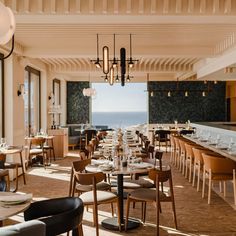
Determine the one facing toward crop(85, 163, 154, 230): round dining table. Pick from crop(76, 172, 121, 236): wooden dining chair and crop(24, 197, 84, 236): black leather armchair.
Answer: the wooden dining chair

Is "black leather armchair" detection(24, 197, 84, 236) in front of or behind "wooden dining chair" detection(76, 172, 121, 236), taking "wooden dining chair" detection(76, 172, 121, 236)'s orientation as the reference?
behind

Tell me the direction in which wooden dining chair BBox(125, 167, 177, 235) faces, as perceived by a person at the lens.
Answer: facing away from the viewer and to the left of the viewer

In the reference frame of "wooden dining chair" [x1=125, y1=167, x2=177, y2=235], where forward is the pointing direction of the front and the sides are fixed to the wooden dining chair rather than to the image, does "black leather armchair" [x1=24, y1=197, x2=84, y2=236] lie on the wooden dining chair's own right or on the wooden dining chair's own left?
on the wooden dining chair's own left

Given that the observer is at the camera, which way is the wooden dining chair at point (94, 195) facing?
facing away from the viewer and to the right of the viewer

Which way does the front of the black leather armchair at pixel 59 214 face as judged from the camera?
facing to the left of the viewer

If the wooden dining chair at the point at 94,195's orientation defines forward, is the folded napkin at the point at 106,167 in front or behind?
in front

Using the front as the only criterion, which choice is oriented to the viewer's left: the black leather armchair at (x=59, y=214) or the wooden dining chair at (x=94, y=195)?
the black leather armchair
